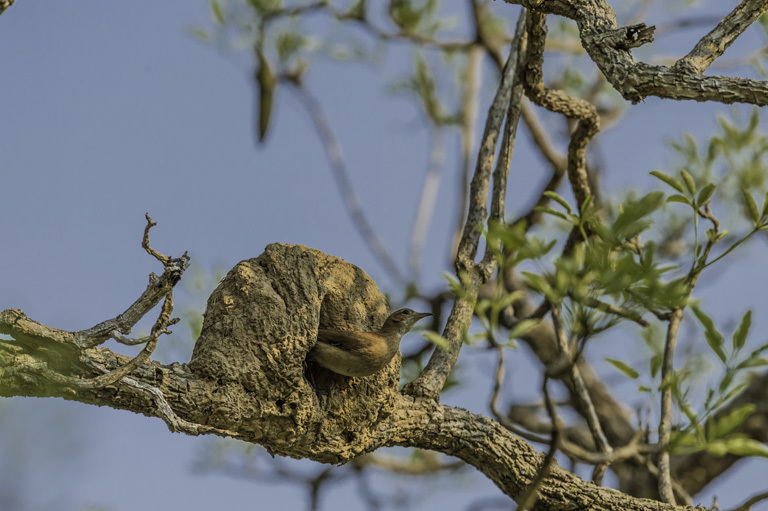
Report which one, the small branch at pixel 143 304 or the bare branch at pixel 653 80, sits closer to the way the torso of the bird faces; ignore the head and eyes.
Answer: the bare branch

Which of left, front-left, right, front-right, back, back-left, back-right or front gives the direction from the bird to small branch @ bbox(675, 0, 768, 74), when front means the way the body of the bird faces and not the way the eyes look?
front-right

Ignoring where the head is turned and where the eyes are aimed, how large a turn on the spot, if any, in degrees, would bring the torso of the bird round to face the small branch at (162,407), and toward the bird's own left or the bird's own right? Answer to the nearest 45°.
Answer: approximately 135° to the bird's own right

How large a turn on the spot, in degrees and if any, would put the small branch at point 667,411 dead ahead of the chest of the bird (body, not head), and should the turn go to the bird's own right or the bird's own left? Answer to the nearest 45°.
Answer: approximately 45° to the bird's own left

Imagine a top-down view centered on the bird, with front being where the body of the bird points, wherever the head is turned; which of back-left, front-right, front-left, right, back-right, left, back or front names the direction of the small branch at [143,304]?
back-right

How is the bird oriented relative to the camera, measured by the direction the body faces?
to the viewer's right

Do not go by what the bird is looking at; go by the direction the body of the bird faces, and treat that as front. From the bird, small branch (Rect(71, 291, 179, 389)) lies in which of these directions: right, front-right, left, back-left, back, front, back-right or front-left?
back-right
